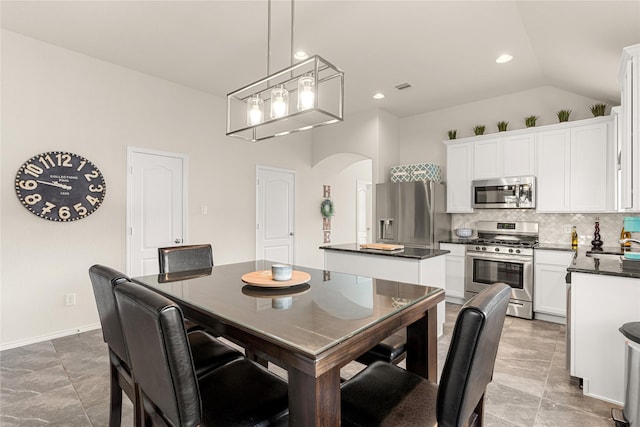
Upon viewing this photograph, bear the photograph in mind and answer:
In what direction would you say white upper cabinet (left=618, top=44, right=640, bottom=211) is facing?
to the viewer's left

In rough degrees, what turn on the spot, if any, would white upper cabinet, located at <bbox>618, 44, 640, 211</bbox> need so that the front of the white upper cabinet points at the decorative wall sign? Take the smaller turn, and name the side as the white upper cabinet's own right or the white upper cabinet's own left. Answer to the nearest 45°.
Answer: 0° — it already faces it

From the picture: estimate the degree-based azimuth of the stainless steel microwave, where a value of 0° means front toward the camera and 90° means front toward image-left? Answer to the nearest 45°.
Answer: approximately 0°

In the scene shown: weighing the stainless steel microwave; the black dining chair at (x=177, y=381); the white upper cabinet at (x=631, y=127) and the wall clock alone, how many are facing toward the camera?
2

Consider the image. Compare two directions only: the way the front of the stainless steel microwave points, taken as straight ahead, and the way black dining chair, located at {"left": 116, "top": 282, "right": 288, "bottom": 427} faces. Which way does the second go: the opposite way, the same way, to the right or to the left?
the opposite way

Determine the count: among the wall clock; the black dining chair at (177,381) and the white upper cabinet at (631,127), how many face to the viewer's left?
1

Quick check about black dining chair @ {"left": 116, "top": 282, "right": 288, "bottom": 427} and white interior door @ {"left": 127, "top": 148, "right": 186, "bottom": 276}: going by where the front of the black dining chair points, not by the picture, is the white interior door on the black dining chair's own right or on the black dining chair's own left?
on the black dining chair's own left

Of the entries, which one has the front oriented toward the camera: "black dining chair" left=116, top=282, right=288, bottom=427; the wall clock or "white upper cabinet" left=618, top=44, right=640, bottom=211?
the wall clock

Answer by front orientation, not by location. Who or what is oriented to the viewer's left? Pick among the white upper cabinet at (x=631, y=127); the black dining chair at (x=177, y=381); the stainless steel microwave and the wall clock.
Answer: the white upper cabinet

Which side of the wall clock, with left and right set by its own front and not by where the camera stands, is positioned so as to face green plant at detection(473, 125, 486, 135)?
left

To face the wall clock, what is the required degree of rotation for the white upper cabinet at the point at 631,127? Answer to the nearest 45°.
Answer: approximately 45° to its left

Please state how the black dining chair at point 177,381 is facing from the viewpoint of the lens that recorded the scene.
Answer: facing away from the viewer and to the right of the viewer

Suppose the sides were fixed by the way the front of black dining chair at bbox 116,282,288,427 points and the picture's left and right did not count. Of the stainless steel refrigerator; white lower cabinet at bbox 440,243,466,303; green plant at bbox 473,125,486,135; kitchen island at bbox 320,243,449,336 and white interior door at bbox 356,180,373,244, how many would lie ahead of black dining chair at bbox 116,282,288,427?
5

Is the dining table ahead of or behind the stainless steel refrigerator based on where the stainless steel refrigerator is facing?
ahead

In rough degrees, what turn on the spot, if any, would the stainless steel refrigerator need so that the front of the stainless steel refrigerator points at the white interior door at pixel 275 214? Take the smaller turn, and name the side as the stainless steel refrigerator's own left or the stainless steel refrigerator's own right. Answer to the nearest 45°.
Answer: approximately 45° to the stainless steel refrigerator's own right

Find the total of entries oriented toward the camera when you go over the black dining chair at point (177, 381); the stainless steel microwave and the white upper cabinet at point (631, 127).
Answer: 1

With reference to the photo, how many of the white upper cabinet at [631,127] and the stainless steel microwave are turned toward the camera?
1

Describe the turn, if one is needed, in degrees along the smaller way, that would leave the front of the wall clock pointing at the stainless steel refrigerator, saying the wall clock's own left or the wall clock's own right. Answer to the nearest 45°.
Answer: approximately 90° to the wall clock's own left

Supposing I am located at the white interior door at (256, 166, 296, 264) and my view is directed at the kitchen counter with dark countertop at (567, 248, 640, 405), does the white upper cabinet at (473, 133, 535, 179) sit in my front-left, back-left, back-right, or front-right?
front-left

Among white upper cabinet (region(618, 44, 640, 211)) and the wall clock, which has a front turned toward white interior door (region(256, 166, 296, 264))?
the white upper cabinet
